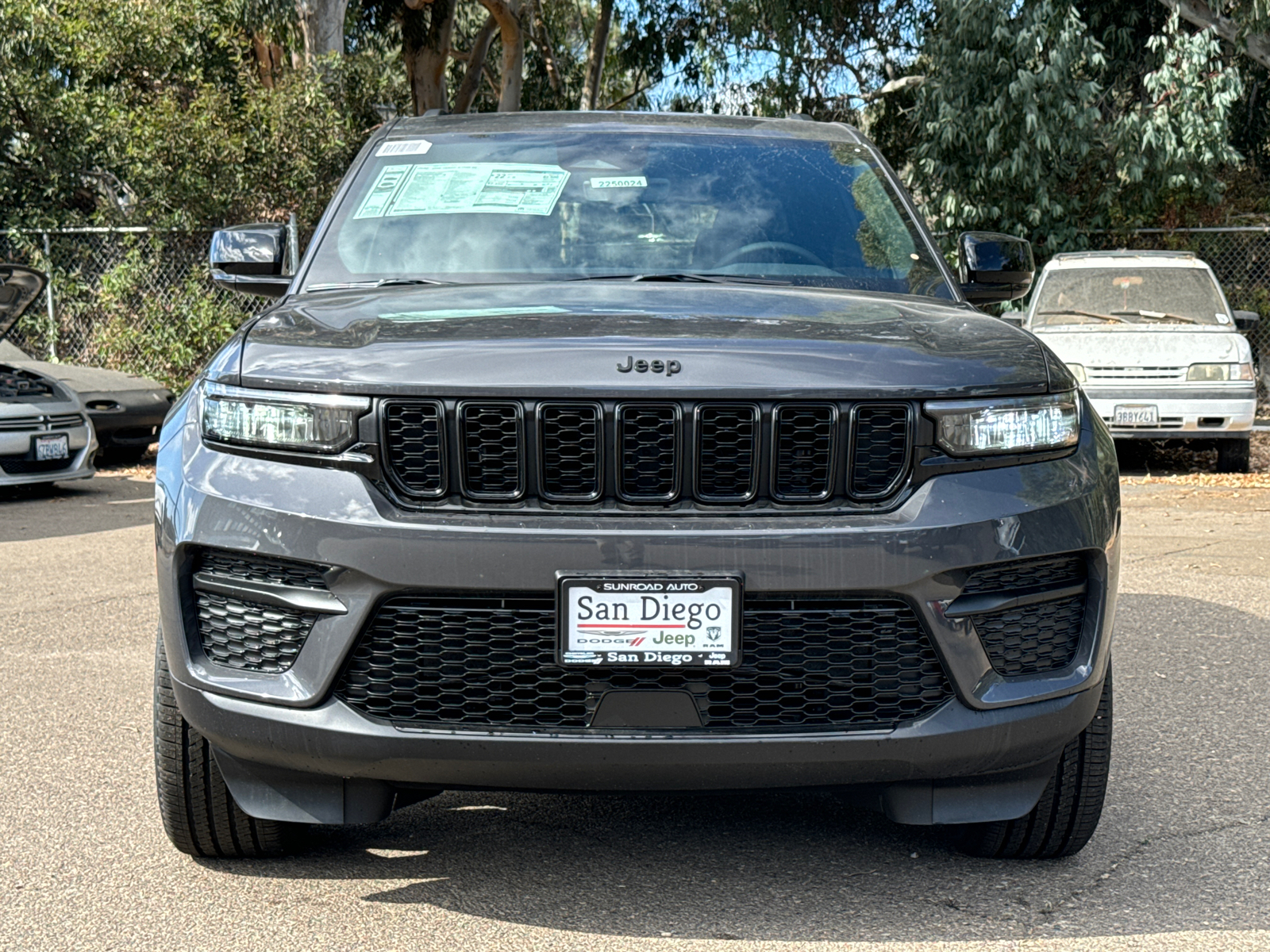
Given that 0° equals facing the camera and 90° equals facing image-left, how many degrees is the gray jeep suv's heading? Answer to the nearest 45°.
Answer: approximately 0°

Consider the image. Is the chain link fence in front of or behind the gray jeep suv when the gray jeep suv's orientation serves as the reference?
behind
